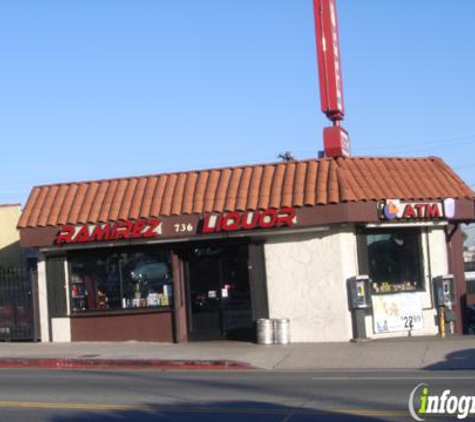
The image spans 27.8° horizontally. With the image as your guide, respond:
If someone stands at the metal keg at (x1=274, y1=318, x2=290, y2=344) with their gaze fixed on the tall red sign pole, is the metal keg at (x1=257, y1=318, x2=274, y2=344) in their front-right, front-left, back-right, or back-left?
back-left

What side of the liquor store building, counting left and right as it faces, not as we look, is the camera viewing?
front
